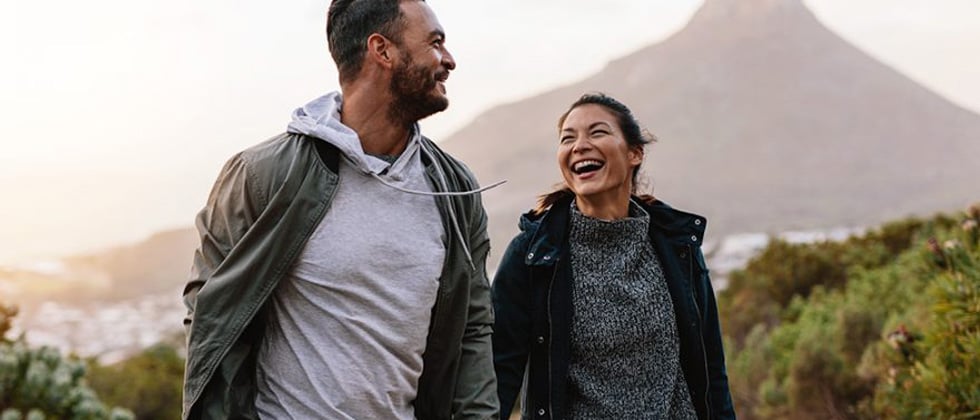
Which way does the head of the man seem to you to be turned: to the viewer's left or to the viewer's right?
to the viewer's right

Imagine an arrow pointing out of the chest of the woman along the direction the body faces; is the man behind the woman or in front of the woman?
in front

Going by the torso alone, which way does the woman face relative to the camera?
toward the camera

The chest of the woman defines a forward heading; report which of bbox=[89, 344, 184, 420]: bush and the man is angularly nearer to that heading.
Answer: the man

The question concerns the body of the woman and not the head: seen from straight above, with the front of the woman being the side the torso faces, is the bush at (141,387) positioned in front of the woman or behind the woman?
behind

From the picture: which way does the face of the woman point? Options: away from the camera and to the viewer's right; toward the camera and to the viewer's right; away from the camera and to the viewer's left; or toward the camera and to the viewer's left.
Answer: toward the camera and to the viewer's left
